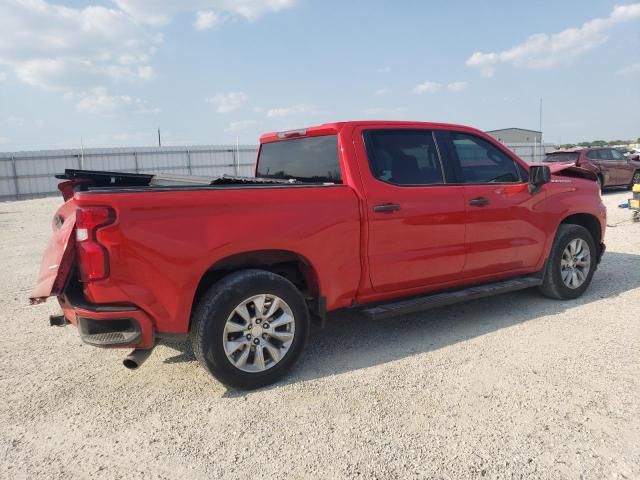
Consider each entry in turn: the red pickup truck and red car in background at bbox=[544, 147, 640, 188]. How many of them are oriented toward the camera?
0

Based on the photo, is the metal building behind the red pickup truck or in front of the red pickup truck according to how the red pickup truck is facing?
in front

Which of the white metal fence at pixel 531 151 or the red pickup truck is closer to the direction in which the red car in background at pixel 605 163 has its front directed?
the white metal fence

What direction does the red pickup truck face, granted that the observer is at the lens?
facing away from the viewer and to the right of the viewer

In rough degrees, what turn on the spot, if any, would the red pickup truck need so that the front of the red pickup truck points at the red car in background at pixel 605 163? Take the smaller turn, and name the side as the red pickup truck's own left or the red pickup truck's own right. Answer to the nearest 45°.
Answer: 0° — it already faces it
